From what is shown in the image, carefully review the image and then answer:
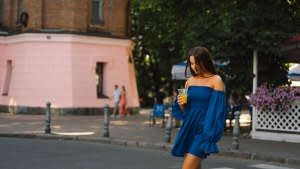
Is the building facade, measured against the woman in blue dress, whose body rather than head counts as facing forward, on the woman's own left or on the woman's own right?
on the woman's own right

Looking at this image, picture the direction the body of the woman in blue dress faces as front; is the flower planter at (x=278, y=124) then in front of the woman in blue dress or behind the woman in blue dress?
behind

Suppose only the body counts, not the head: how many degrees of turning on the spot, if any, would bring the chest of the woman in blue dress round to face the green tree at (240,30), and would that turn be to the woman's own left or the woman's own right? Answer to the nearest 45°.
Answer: approximately 135° to the woman's own right

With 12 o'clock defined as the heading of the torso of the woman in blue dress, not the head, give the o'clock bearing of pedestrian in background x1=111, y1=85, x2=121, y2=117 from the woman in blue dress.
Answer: The pedestrian in background is roughly at 4 o'clock from the woman in blue dress.

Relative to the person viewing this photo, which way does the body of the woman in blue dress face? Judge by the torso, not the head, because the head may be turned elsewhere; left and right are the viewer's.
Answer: facing the viewer and to the left of the viewer
